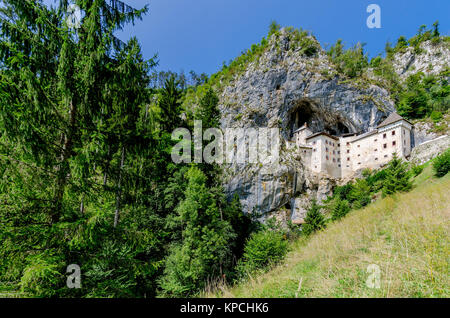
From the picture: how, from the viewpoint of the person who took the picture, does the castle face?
facing the viewer and to the left of the viewer

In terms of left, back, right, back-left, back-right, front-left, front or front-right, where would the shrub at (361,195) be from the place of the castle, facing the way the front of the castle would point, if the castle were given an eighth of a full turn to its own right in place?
left

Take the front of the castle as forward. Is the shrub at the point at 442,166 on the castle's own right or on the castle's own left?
on the castle's own left
